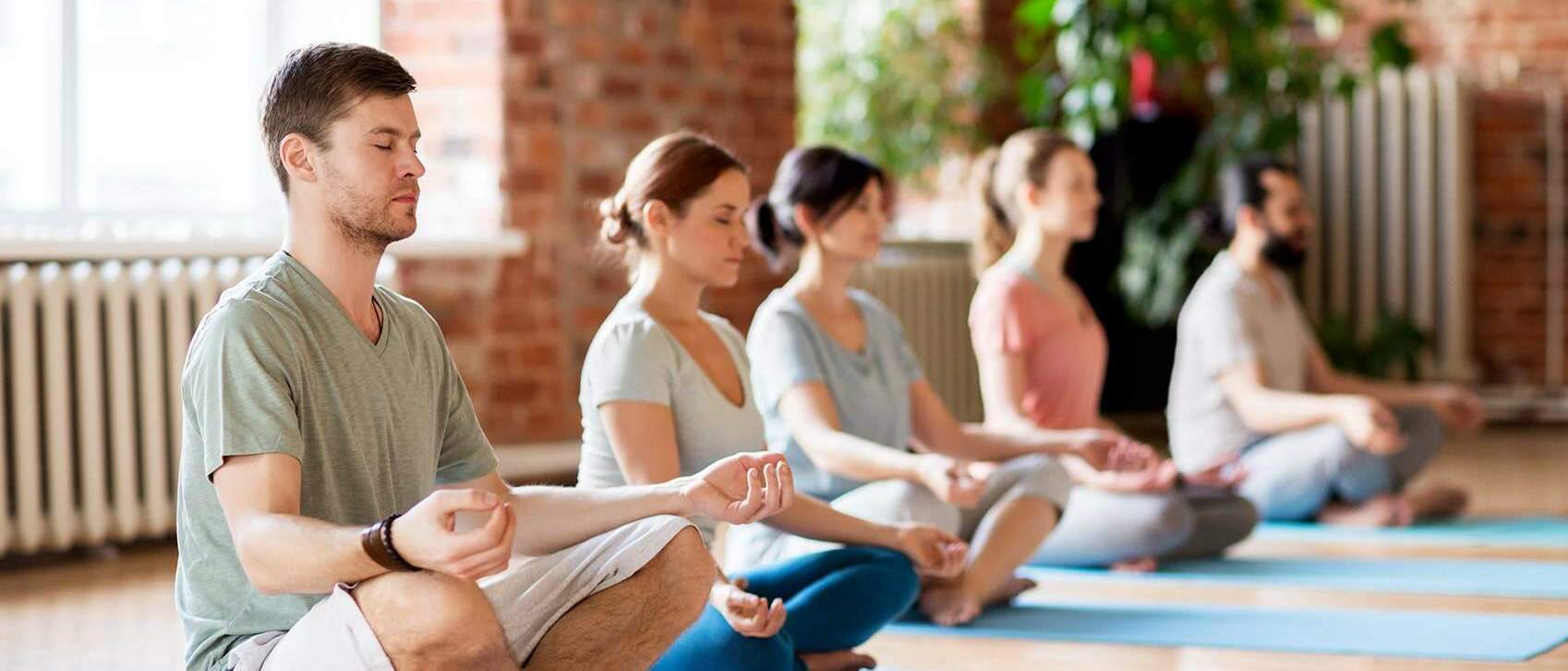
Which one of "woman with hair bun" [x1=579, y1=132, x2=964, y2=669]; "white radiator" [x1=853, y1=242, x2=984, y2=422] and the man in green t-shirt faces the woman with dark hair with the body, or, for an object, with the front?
the white radiator

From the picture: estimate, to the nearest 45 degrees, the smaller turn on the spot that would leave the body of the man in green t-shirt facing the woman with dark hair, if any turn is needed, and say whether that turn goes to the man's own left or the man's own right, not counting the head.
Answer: approximately 90° to the man's own left

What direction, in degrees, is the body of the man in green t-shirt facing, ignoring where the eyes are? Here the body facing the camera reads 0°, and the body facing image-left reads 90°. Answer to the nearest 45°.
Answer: approximately 315°

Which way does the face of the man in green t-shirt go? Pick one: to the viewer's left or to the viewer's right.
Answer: to the viewer's right

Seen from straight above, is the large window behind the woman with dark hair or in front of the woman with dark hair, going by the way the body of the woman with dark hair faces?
behind

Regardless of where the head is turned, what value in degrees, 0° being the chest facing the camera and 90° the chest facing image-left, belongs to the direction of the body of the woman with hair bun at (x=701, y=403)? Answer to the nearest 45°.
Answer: approximately 315°

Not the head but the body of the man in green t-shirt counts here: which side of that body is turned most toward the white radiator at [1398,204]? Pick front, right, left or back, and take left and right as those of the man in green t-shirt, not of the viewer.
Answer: left

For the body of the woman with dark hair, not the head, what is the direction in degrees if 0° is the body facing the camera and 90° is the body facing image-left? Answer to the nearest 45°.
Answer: approximately 315°

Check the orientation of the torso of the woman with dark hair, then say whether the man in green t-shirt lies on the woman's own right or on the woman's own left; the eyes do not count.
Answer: on the woman's own right

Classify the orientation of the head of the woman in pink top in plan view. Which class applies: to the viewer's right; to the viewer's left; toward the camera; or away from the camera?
to the viewer's right
